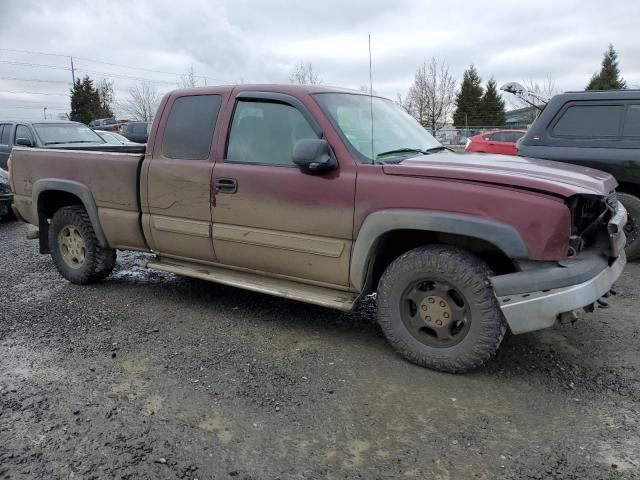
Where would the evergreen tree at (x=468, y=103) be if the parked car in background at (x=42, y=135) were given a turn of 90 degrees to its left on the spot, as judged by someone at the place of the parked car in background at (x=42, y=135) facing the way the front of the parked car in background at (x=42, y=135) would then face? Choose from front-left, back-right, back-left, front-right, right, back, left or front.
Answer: front

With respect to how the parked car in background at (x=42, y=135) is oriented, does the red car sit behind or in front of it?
in front

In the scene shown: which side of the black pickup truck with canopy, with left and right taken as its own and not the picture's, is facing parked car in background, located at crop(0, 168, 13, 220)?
back

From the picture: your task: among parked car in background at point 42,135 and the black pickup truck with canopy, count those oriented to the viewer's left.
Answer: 0

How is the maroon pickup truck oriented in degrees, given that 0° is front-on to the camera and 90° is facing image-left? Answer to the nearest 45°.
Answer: approximately 315°

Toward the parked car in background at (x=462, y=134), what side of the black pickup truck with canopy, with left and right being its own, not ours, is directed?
left

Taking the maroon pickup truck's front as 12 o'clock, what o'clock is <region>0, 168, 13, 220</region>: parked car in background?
The parked car in background is roughly at 6 o'clock from the maroon pickup truck.
